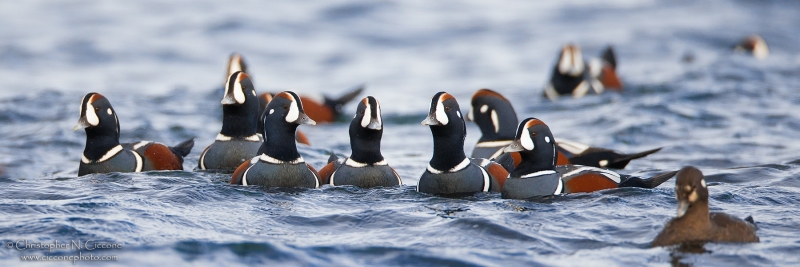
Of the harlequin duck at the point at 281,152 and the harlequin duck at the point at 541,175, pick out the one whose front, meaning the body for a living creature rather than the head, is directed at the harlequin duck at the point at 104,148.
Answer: the harlequin duck at the point at 541,175

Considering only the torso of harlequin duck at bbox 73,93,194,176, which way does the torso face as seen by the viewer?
to the viewer's left

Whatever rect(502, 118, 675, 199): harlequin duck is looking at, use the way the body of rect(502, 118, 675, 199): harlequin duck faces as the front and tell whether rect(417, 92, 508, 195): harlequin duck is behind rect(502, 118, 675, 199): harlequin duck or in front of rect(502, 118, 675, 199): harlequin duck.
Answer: in front

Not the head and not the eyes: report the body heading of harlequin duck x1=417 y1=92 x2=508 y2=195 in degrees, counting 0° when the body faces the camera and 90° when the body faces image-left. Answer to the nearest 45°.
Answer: approximately 45°

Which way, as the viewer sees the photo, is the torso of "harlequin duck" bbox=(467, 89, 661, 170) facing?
to the viewer's left

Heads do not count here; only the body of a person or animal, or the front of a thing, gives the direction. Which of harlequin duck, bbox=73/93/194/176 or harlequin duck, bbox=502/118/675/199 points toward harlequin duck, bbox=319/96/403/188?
harlequin duck, bbox=502/118/675/199

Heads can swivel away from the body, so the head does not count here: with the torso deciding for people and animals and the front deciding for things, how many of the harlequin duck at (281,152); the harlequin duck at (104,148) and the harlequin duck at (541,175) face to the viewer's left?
2

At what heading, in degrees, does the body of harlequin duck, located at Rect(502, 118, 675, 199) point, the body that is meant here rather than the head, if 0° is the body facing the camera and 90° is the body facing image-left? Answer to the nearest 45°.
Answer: approximately 90°

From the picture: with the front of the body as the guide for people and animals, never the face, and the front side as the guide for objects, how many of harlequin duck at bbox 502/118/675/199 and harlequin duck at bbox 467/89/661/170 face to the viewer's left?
2

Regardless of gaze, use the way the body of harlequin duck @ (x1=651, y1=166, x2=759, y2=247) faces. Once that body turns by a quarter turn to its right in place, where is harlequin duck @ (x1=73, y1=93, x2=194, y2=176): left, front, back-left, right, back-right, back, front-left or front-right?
front-left

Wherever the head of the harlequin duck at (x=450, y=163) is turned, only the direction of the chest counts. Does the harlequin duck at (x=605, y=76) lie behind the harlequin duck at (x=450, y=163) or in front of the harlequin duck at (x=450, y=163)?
behind

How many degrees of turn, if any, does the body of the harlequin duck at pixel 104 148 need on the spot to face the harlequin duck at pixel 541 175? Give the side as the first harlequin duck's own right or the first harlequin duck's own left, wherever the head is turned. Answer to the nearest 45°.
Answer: approximately 135° to the first harlequin duck's own left

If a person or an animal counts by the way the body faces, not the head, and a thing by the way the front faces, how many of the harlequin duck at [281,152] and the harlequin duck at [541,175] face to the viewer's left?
1

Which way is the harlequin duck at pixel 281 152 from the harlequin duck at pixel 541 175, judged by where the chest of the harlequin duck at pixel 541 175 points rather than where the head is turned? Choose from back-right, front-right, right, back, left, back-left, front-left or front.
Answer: front

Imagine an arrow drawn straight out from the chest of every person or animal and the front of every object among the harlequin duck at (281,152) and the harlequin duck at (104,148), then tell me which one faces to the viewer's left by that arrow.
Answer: the harlequin duck at (104,148)

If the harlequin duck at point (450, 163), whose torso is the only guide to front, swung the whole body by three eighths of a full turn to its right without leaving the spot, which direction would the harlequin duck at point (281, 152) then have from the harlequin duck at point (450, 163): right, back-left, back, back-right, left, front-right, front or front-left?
left

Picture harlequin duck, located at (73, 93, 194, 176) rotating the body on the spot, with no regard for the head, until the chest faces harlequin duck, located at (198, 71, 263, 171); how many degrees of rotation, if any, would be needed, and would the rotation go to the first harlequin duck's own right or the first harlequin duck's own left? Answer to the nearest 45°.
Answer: approximately 180°
